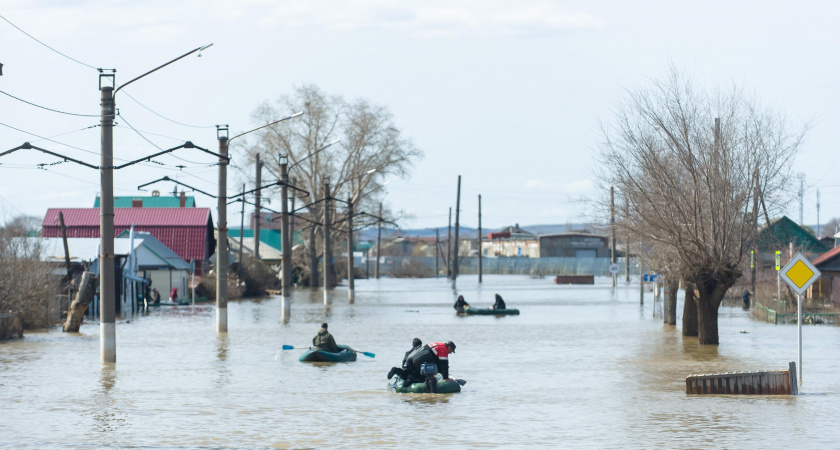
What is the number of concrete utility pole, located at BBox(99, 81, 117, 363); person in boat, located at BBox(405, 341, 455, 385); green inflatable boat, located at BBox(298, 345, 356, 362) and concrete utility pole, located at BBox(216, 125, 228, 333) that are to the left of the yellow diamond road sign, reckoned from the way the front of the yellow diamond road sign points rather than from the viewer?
0

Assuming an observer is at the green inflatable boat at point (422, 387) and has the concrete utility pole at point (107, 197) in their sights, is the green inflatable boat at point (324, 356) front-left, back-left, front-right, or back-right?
front-right

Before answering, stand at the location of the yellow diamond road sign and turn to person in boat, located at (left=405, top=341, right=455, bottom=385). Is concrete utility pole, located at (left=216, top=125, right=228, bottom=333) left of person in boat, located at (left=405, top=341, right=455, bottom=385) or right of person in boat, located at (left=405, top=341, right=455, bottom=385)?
right

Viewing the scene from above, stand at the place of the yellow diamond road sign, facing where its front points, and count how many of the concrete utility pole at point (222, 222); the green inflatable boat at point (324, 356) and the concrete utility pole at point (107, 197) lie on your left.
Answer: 0

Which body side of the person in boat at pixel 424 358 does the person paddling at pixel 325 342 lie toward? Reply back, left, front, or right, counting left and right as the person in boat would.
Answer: left

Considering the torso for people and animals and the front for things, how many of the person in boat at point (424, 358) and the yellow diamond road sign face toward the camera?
1

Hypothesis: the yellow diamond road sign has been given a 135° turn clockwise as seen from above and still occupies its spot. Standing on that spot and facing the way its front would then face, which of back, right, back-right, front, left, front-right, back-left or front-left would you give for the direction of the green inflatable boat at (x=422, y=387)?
front-left

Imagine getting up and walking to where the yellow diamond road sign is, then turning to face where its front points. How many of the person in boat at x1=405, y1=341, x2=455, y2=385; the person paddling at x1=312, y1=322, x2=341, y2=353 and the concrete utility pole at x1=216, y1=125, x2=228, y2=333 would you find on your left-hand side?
0

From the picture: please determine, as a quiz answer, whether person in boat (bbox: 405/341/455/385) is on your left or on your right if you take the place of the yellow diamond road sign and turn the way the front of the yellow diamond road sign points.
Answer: on your right

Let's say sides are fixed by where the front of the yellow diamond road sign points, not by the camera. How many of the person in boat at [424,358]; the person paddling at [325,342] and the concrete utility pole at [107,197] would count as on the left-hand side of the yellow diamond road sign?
0

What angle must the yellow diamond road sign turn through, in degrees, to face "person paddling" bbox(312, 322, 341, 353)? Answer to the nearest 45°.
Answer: approximately 135° to its right

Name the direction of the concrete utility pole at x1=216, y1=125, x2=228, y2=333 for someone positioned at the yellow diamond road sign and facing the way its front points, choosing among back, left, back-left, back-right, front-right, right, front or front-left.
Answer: back-right

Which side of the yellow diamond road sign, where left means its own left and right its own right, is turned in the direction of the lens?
front
